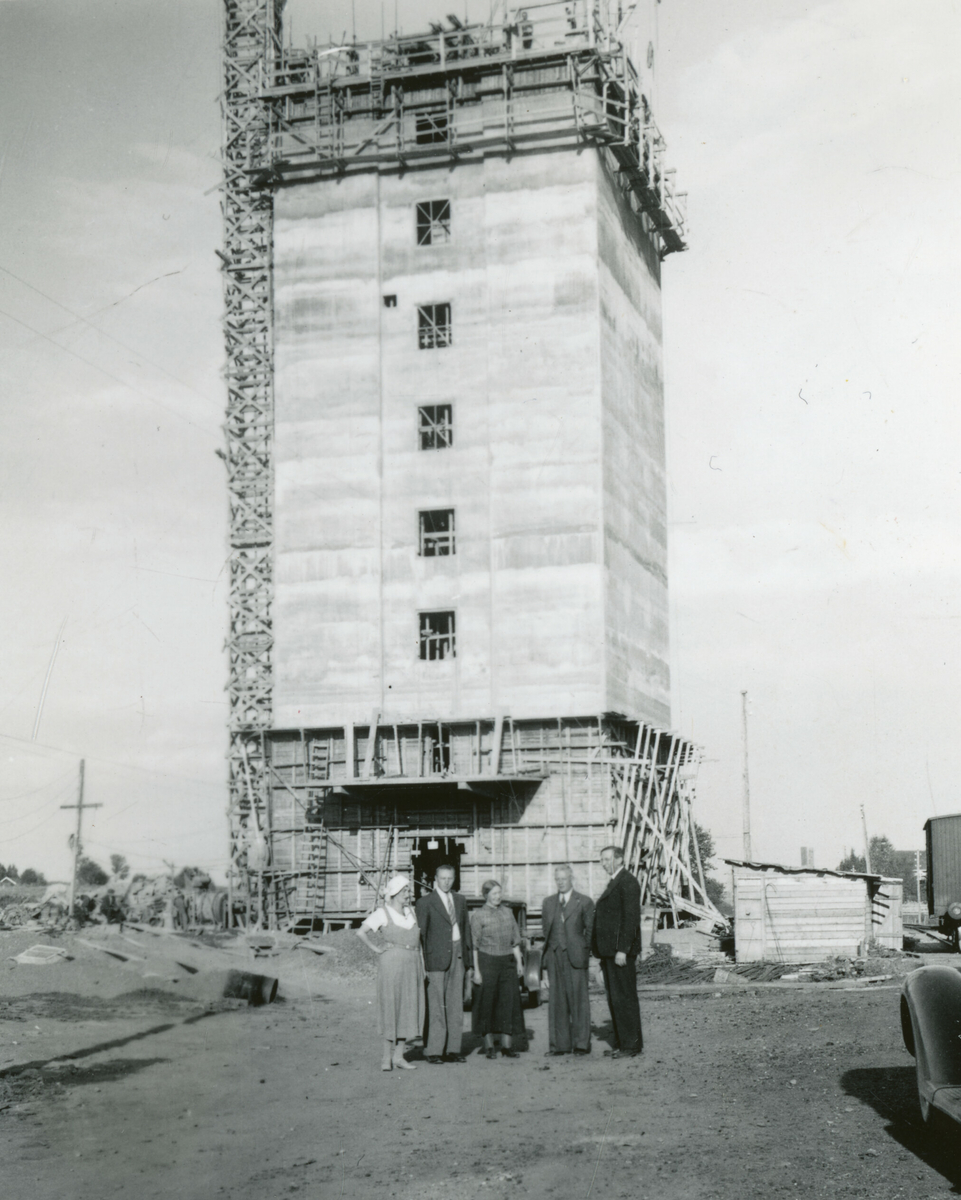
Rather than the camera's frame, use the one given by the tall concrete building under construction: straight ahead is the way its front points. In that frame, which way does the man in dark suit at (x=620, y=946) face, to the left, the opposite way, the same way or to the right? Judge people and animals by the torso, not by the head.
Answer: to the right

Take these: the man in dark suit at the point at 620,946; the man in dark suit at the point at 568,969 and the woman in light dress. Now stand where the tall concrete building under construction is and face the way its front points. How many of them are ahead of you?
3

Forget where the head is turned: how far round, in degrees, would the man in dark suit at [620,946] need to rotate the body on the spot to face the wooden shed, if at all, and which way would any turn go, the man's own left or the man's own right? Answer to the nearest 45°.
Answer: approximately 90° to the man's own right

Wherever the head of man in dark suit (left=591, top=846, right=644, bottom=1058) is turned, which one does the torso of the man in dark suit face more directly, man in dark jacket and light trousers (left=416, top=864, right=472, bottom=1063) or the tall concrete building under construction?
the man in dark jacket and light trousers

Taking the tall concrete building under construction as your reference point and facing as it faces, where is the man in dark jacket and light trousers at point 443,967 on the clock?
The man in dark jacket and light trousers is roughly at 12 o'clock from the tall concrete building under construction.

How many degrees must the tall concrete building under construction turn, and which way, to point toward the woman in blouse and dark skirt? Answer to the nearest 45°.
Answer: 0° — it already faces them

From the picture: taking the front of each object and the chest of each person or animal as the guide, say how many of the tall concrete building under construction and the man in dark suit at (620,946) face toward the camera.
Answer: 1

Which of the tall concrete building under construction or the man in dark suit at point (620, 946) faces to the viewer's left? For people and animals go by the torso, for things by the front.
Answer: the man in dark suit

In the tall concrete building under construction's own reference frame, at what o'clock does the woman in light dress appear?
The woman in light dress is roughly at 12 o'clock from the tall concrete building under construction.

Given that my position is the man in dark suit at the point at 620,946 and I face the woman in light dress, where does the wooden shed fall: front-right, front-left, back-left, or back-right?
back-right

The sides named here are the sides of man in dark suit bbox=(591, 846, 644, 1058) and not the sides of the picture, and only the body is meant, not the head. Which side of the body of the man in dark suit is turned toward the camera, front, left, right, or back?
left
